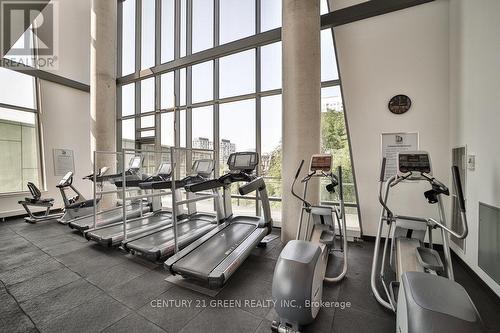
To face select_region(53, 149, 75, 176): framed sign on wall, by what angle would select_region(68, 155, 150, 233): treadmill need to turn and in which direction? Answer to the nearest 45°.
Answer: approximately 45° to its left

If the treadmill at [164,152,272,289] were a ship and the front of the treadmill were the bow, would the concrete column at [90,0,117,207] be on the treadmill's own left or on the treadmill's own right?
on the treadmill's own left

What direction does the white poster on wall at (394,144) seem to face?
toward the camera

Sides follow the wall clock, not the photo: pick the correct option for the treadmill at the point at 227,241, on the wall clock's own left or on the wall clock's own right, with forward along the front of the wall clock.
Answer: on the wall clock's own right

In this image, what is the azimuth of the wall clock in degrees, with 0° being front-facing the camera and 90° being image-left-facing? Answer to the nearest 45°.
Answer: approximately 0°

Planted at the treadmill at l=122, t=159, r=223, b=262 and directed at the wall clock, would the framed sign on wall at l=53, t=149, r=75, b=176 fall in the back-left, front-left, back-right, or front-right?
back-left

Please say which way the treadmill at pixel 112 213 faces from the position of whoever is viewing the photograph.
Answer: facing away from the viewer and to the right of the viewer

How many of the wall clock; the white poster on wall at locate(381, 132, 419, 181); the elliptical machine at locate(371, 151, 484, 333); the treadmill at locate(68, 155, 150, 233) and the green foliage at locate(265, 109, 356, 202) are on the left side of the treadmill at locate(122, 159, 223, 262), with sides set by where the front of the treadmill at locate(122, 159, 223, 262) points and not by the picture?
1

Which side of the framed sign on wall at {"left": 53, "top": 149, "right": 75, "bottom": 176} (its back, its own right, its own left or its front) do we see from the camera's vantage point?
front

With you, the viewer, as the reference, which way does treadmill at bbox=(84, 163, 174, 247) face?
facing away from the viewer and to the right of the viewer

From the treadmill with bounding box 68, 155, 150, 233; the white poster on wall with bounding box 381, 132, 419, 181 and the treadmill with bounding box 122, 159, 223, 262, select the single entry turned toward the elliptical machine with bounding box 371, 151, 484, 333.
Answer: the white poster on wall

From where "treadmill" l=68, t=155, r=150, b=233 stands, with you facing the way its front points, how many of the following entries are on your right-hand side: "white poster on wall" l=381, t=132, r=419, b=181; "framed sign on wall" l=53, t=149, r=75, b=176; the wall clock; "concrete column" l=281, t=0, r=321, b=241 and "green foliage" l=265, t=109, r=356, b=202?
4

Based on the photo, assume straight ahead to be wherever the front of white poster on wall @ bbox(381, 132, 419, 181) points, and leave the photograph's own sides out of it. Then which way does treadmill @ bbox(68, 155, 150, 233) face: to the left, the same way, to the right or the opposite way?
the opposite way

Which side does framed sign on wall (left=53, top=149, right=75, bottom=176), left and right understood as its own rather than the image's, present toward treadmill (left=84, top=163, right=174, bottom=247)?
front

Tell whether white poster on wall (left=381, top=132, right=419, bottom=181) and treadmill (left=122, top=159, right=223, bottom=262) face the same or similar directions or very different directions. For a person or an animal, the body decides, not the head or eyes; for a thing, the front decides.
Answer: very different directions

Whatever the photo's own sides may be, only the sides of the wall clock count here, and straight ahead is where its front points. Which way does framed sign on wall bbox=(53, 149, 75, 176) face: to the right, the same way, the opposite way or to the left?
to the left

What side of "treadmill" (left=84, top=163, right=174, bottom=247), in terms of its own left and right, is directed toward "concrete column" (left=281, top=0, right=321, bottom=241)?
right

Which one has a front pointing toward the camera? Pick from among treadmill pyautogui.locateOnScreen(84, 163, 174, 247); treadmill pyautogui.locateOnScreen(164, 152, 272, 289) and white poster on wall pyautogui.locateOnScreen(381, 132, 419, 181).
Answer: the white poster on wall
